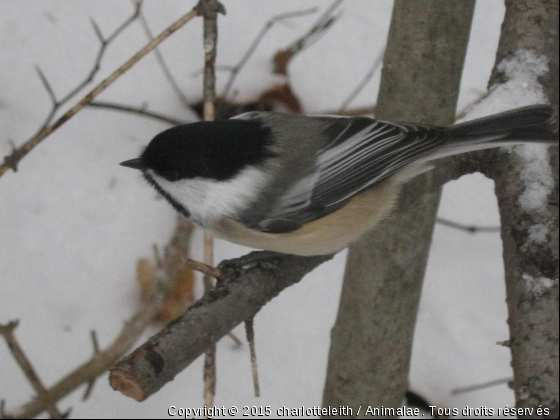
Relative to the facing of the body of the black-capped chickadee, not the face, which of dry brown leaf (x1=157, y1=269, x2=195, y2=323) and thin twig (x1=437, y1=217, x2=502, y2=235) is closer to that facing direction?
the dry brown leaf

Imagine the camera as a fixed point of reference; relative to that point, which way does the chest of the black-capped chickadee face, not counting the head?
to the viewer's left

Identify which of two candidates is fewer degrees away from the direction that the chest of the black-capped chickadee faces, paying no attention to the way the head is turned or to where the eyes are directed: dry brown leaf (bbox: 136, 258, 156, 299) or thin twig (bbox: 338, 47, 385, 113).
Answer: the dry brown leaf

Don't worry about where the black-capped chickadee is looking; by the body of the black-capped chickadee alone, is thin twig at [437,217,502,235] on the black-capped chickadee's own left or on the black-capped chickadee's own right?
on the black-capped chickadee's own right

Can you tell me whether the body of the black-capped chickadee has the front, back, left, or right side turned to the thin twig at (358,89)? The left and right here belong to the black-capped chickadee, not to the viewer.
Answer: right
